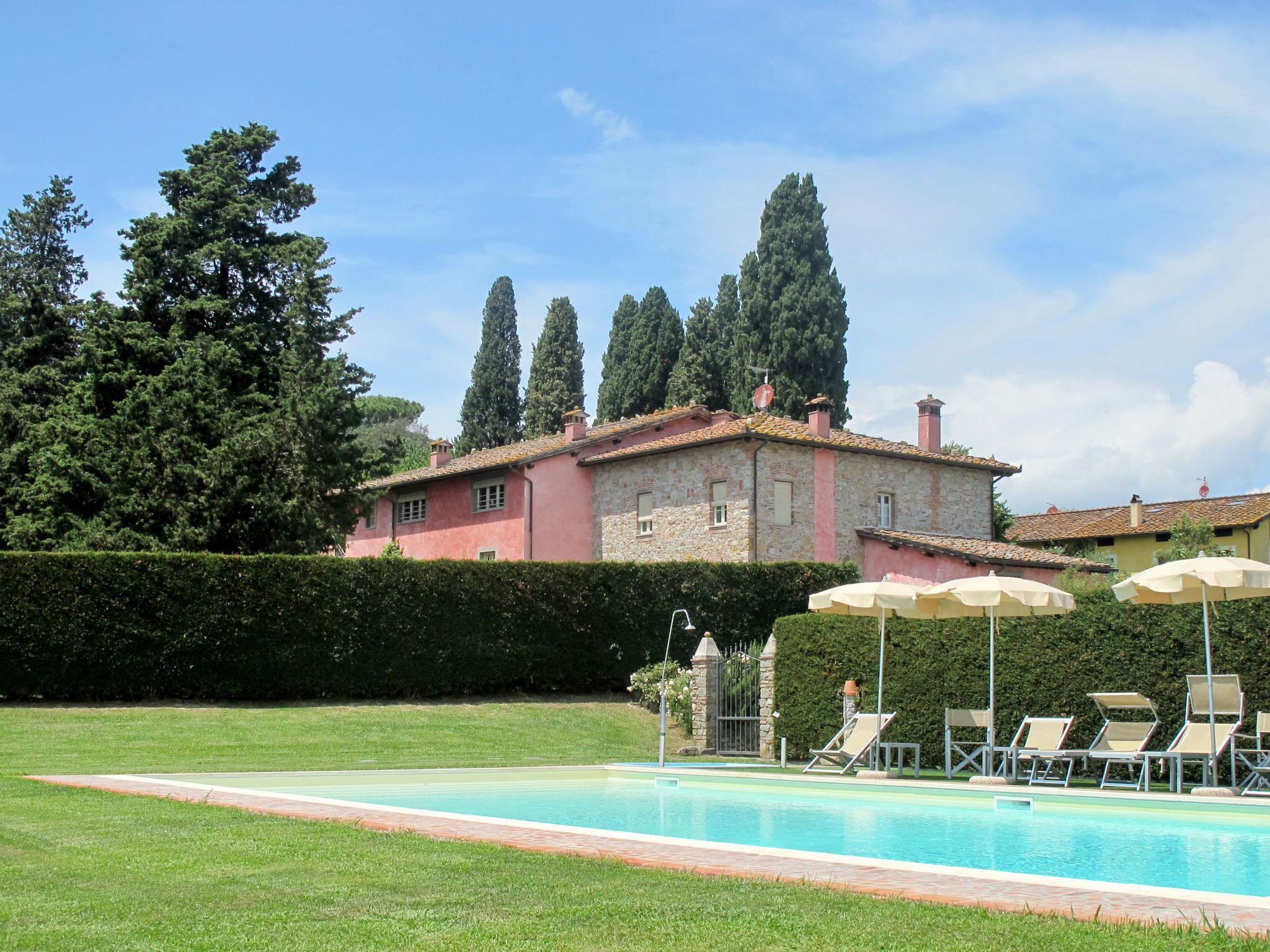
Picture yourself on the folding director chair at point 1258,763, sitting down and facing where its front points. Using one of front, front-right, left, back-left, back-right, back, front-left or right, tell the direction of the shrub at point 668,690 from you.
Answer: right

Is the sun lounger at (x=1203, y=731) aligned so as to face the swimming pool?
yes

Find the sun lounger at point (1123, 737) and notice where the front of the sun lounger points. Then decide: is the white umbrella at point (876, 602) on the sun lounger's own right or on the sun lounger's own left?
on the sun lounger's own right

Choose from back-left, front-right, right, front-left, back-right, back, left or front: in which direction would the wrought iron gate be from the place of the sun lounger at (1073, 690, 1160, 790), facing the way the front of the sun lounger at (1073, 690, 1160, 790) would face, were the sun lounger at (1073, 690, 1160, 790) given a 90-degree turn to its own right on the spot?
front

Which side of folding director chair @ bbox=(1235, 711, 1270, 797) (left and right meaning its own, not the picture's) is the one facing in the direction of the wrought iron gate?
right

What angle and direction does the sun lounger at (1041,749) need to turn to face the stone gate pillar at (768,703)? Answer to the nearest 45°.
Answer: approximately 90° to its right

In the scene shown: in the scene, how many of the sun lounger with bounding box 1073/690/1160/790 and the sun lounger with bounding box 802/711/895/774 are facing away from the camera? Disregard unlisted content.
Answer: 0

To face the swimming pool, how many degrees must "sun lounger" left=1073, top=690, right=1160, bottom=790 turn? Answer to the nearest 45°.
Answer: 0° — it already faces it

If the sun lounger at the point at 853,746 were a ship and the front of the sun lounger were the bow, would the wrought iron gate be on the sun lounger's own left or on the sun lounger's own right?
on the sun lounger's own right

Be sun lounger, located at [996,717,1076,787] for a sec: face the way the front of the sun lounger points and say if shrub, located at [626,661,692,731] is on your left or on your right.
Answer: on your right
